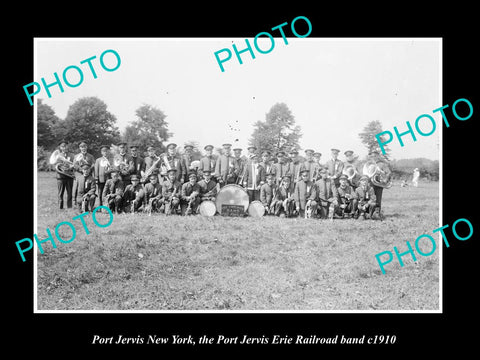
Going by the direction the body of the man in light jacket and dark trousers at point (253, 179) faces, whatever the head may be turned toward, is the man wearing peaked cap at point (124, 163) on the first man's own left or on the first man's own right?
on the first man's own right

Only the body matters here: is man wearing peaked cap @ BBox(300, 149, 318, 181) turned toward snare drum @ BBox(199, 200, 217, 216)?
no

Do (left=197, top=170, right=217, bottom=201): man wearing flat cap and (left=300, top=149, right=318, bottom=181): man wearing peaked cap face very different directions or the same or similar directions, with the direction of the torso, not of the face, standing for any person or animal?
same or similar directions

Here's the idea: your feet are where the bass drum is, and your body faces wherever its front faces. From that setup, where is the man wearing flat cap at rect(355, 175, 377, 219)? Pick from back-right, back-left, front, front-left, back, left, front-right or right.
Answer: left

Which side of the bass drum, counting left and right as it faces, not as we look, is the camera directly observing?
front

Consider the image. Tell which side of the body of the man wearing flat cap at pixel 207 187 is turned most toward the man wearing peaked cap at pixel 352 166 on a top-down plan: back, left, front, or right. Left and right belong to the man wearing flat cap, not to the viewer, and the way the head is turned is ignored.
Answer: left

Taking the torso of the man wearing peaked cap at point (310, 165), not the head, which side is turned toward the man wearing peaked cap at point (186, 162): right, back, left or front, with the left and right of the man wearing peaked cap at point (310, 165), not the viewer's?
right

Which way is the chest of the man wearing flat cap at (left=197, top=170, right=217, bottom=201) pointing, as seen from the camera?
toward the camera

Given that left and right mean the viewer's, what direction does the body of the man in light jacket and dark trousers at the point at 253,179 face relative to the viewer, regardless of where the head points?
facing the viewer

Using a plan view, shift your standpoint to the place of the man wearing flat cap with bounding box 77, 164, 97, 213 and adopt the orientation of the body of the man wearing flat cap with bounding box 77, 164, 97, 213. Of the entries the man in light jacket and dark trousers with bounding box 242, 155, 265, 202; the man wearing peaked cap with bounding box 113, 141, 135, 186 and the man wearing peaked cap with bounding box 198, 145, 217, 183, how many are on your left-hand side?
3

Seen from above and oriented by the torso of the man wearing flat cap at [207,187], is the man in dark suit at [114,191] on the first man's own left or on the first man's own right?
on the first man's own right

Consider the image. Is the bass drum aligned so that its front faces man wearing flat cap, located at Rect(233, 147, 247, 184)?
no

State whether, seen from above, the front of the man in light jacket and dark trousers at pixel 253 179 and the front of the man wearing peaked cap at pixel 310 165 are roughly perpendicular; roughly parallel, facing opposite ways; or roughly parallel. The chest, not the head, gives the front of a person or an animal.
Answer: roughly parallel

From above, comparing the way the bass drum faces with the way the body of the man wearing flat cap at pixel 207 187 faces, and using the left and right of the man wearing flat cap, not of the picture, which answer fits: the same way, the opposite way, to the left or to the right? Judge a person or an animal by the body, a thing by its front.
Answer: the same way

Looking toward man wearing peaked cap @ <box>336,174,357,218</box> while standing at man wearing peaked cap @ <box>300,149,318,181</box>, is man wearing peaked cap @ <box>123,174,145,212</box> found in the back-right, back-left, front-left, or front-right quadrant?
back-right

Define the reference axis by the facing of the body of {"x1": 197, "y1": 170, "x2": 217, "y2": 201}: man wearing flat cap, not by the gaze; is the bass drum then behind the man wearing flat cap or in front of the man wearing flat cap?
in front

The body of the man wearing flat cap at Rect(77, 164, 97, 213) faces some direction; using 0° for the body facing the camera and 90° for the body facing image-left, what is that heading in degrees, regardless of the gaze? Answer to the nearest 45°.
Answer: approximately 0°
